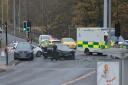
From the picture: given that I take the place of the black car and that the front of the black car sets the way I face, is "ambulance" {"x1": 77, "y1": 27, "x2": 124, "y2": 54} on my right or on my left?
on my left
